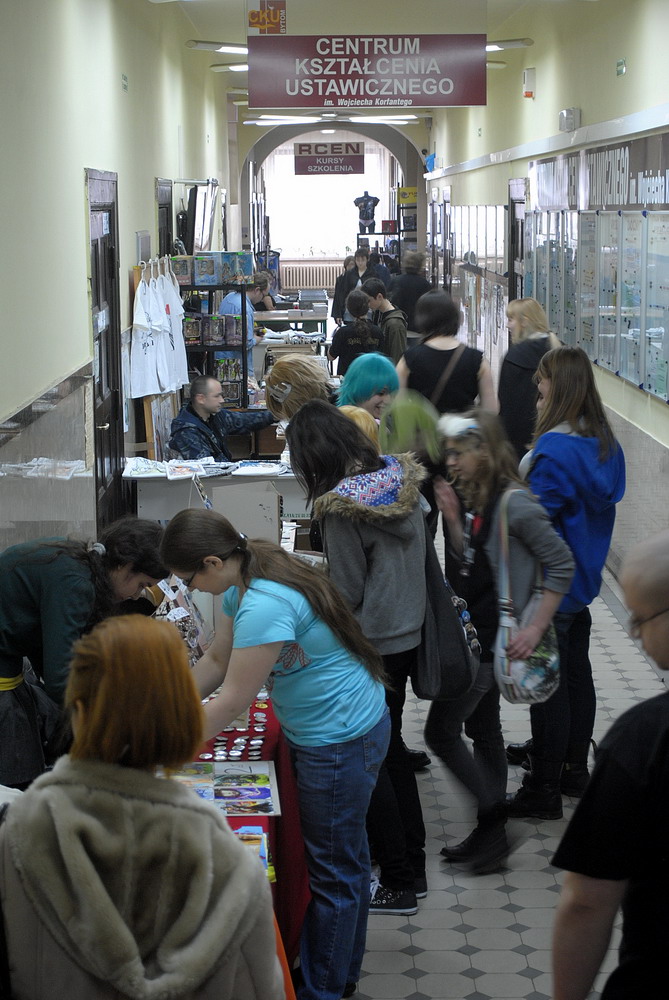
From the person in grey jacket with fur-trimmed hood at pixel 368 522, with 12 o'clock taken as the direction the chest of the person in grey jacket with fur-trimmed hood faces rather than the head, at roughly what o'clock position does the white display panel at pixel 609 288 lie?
The white display panel is roughly at 2 o'clock from the person in grey jacket with fur-trimmed hood.

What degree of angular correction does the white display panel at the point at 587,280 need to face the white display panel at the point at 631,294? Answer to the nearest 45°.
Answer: approximately 90° to its left

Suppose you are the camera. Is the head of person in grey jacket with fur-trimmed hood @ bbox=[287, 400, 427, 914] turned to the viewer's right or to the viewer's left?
to the viewer's left

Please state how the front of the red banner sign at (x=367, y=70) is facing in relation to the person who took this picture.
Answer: facing the viewer

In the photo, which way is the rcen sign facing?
toward the camera

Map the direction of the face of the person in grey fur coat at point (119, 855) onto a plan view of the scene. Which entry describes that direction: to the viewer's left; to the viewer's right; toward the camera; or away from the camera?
away from the camera

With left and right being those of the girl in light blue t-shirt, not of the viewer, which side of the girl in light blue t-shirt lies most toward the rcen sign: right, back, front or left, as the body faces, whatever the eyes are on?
right

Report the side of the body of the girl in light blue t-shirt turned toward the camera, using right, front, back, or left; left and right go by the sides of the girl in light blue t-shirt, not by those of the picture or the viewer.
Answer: left

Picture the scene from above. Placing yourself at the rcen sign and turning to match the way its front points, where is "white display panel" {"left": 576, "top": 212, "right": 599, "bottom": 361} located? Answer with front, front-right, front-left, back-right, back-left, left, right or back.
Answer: front

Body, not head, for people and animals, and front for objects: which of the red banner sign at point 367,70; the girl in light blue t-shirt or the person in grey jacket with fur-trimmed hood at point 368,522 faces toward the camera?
the red banner sign

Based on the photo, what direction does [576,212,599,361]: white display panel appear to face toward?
to the viewer's left

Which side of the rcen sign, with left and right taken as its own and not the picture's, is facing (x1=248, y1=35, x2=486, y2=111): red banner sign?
front

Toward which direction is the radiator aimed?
toward the camera
